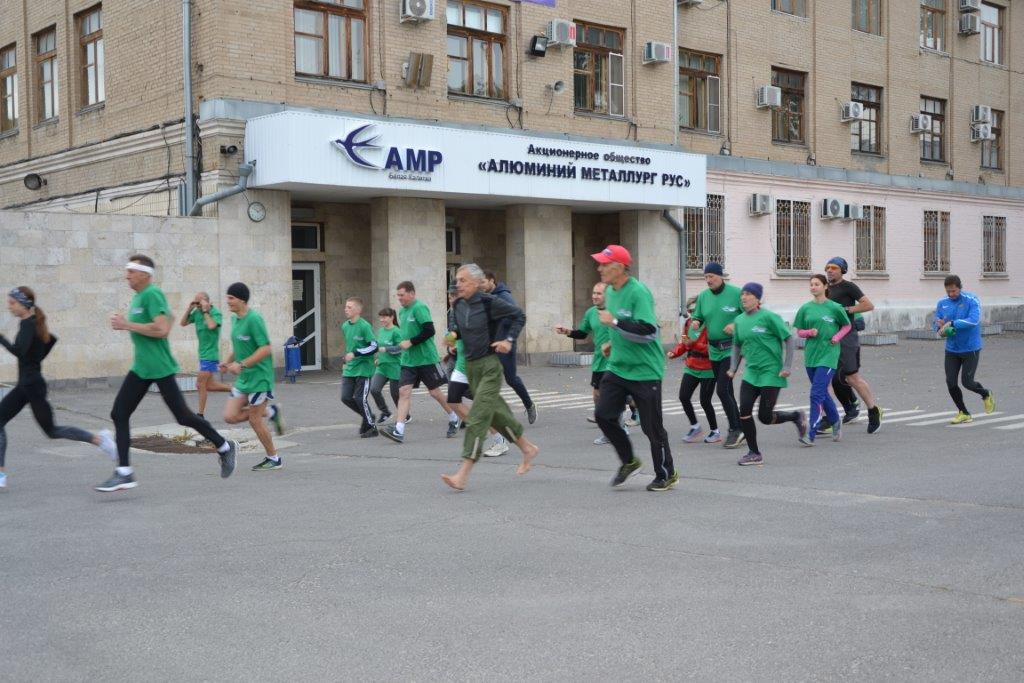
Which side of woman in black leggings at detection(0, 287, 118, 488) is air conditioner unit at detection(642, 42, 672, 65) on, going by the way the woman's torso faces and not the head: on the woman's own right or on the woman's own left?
on the woman's own right

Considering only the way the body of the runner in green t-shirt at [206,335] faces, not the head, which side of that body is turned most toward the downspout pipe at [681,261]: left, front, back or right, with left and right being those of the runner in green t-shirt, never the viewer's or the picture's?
back

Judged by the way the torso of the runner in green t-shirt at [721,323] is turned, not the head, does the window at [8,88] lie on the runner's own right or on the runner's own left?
on the runner's own right

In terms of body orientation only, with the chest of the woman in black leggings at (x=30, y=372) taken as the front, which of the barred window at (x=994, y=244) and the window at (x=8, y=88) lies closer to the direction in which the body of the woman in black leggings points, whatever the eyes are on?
the window

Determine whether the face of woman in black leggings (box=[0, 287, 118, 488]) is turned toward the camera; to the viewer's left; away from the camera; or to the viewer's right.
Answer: to the viewer's left

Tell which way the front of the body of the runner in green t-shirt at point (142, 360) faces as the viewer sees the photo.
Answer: to the viewer's left

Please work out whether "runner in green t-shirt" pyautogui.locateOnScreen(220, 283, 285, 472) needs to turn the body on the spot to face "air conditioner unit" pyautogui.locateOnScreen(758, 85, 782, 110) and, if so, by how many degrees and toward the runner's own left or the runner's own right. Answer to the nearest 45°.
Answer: approximately 135° to the runner's own right

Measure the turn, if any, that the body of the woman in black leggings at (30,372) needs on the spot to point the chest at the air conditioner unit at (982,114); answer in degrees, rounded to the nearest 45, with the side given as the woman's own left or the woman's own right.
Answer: approximately 135° to the woman's own right

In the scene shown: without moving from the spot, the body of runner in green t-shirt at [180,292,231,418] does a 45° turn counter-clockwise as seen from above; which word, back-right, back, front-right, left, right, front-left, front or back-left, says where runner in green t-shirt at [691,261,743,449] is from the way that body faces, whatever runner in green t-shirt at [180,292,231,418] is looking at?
front-left

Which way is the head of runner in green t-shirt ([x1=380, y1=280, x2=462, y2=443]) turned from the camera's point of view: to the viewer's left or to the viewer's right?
to the viewer's left

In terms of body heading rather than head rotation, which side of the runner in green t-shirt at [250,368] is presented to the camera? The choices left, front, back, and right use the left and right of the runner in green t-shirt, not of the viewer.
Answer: left
